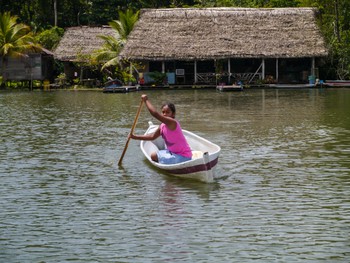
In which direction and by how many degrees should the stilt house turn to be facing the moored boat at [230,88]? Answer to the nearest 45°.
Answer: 0° — it already faces it

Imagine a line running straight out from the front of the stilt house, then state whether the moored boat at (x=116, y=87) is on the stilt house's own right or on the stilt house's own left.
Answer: on the stilt house's own right

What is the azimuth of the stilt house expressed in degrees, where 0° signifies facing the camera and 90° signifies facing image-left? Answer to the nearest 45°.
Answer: approximately 0°
